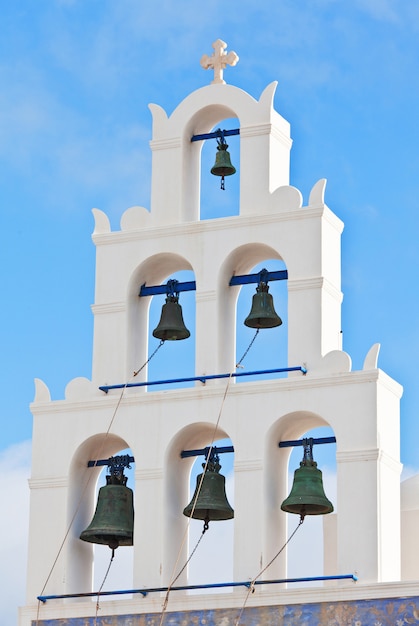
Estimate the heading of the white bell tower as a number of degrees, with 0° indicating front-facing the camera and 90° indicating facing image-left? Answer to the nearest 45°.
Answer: approximately 45°
